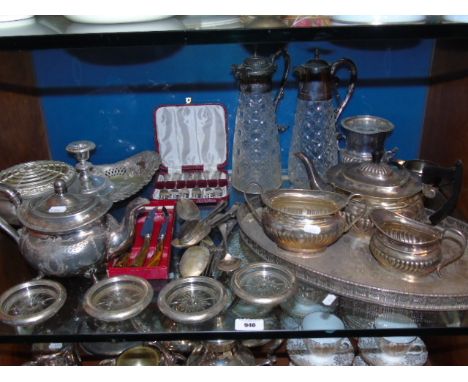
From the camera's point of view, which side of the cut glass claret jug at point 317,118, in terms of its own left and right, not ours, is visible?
left

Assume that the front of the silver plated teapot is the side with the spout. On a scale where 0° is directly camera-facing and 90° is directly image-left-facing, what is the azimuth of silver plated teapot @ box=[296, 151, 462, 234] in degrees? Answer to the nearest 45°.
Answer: approximately 90°

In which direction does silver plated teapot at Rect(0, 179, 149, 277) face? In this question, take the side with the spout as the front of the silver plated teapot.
to the viewer's right

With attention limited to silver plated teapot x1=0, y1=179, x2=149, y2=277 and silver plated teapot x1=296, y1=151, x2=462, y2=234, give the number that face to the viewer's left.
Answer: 1

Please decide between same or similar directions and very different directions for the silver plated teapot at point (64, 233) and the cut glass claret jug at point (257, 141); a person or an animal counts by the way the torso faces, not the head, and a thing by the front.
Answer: very different directions

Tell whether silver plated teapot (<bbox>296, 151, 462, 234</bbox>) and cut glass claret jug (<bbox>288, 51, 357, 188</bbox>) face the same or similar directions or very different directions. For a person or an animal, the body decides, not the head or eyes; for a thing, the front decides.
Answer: same or similar directions

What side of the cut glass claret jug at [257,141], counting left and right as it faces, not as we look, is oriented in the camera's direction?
left

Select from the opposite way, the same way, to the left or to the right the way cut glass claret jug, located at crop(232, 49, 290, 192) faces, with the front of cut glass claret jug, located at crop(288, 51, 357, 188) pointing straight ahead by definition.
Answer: the same way

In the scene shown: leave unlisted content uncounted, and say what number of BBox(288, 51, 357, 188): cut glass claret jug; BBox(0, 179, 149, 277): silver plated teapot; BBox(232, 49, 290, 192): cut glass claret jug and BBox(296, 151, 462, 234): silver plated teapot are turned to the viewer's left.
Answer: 3
